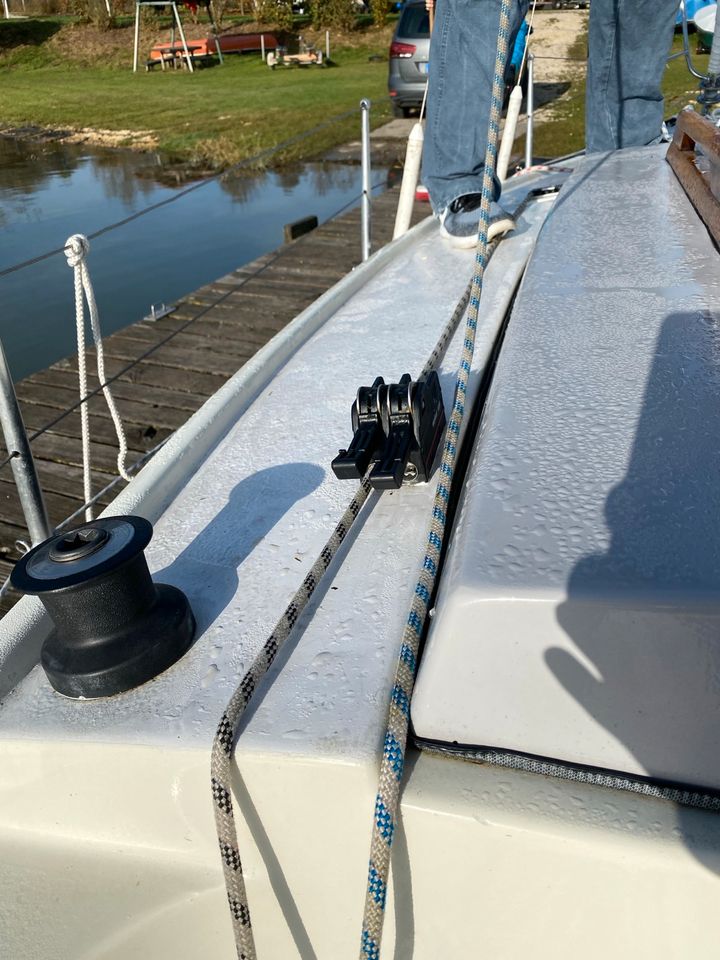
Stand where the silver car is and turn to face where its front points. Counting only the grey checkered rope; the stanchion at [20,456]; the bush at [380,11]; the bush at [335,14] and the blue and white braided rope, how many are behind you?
3

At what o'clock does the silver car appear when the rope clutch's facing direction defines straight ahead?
The silver car is roughly at 6 o'clock from the rope clutch.

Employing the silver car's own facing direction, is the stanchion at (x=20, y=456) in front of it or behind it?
behind

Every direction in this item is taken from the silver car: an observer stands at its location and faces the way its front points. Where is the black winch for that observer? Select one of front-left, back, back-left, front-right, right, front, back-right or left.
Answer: back

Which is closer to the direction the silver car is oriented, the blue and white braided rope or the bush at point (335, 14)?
the bush

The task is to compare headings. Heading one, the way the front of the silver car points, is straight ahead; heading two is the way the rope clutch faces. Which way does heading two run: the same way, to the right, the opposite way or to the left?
the opposite way

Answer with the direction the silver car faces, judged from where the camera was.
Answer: facing away from the viewer

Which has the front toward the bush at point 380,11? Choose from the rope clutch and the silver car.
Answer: the silver car

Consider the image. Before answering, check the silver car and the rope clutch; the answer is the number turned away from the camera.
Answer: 1

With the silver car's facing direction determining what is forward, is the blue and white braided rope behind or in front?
behind
